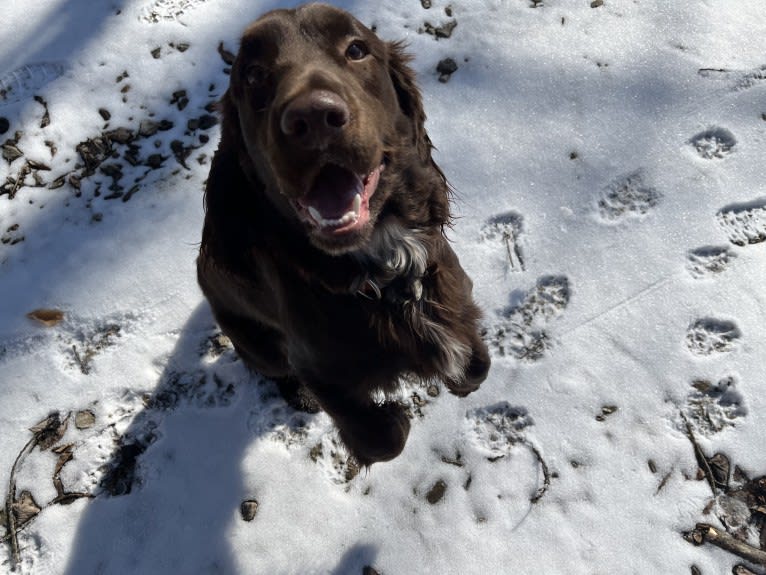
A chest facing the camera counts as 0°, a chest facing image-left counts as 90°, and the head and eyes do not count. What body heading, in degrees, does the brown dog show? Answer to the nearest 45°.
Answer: approximately 315°

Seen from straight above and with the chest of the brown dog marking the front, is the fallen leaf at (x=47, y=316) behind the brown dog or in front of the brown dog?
behind

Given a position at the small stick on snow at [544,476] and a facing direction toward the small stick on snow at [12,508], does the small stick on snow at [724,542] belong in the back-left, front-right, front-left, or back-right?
back-left
